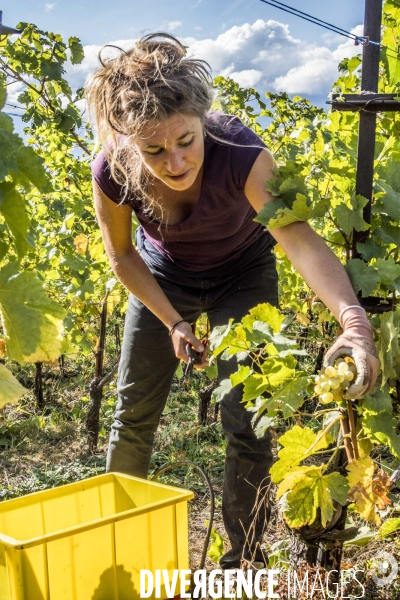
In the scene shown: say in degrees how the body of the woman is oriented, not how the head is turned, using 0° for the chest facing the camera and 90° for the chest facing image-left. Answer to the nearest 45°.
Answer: approximately 0°

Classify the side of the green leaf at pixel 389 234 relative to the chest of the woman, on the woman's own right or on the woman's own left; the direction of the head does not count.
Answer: on the woman's own left

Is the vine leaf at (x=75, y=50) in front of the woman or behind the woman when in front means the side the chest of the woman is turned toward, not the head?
behind

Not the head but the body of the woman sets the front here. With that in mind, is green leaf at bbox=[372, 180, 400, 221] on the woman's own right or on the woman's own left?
on the woman's own left
